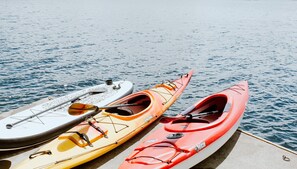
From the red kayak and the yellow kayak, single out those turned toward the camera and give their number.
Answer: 0

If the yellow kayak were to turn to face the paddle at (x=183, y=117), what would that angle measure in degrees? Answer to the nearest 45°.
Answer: approximately 45° to its right

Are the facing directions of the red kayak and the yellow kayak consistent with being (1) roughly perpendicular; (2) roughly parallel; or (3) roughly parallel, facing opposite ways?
roughly parallel

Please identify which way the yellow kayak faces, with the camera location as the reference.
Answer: facing away from the viewer and to the right of the viewer

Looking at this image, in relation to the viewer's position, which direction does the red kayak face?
facing away from the viewer and to the right of the viewer

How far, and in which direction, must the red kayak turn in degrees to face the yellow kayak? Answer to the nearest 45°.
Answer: approximately 135° to its left

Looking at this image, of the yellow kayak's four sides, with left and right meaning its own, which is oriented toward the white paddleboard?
left
